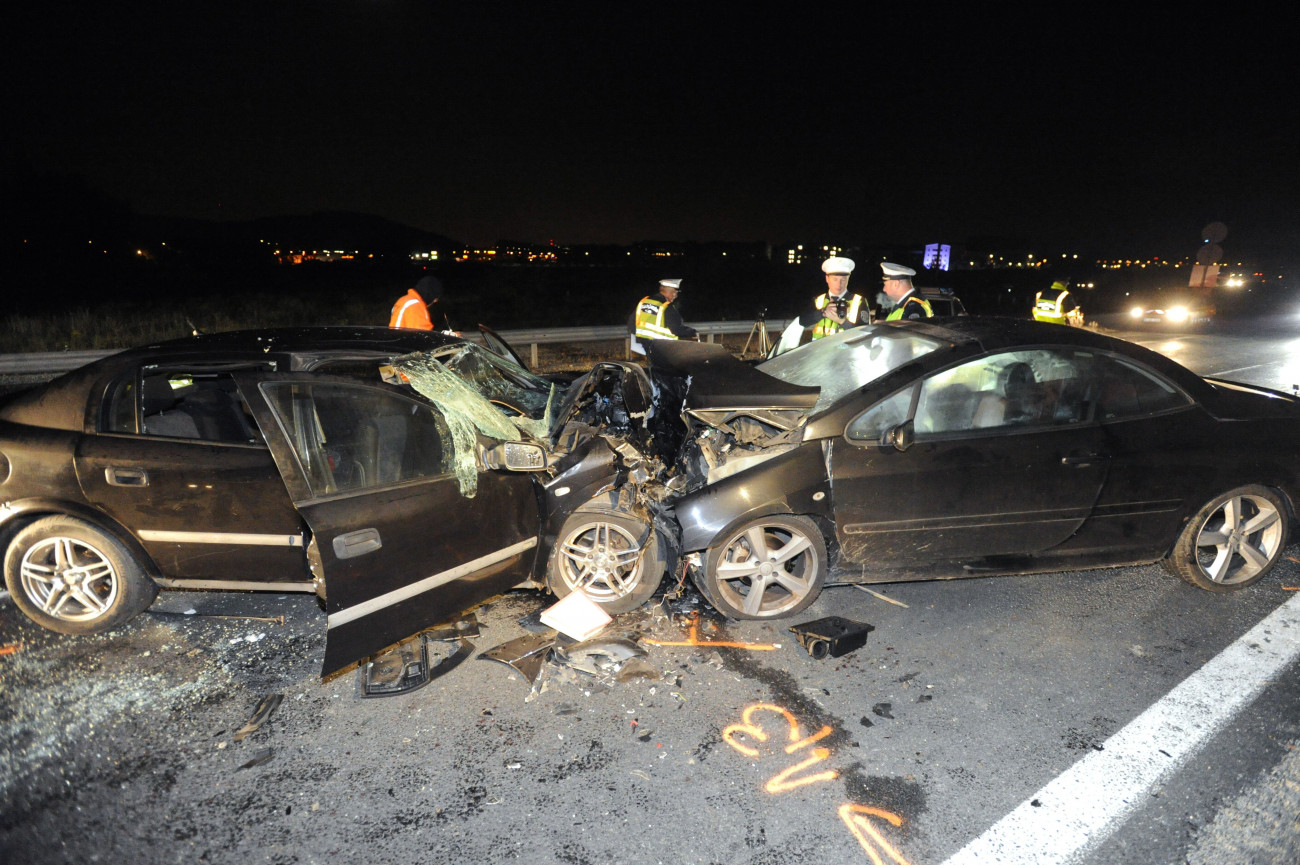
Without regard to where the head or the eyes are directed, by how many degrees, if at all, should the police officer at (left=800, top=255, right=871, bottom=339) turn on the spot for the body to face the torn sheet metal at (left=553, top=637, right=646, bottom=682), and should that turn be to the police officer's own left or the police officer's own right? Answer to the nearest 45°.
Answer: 0° — they already face it

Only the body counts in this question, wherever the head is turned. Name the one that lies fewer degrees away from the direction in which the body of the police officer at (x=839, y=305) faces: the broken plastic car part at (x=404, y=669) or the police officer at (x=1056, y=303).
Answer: the broken plastic car part

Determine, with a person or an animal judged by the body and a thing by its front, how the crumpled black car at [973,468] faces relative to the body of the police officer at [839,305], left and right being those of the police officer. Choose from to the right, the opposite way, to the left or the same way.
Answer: to the right

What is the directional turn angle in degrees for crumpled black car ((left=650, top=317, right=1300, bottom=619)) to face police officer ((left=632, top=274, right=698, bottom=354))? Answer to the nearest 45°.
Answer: approximately 45° to its right

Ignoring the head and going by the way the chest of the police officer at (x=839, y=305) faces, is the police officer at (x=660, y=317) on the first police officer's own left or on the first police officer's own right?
on the first police officer's own right

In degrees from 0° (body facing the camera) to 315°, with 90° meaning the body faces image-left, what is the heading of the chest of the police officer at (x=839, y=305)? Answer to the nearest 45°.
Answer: approximately 0°

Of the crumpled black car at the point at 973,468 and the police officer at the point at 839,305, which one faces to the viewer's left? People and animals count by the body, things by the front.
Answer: the crumpled black car

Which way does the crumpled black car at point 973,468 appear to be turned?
to the viewer's left

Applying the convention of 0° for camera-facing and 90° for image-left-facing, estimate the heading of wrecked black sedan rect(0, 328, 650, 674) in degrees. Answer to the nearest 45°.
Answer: approximately 270°

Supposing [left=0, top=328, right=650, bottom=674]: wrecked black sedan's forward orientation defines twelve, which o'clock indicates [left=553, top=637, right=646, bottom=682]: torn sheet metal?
The torn sheet metal is roughly at 1 o'clock from the wrecked black sedan.
